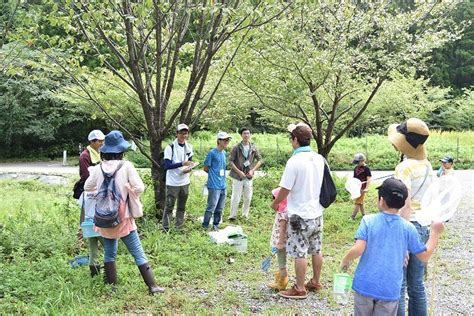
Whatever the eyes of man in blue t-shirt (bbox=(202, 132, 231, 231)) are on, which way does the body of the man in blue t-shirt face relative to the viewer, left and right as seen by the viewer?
facing the viewer and to the right of the viewer

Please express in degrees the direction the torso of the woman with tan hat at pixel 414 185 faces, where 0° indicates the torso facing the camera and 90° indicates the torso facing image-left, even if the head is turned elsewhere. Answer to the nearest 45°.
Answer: approximately 135°

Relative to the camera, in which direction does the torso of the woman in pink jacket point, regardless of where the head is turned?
away from the camera

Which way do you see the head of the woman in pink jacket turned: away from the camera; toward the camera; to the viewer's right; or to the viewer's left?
away from the camera

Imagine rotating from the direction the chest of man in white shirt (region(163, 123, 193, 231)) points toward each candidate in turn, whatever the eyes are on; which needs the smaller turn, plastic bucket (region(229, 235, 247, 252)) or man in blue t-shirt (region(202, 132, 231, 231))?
the plastic bucket

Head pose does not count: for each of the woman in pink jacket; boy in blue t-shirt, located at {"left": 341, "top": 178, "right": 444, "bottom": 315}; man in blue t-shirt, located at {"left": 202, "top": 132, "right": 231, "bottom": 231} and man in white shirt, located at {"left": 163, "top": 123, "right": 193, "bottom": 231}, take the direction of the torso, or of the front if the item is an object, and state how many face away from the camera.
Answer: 2

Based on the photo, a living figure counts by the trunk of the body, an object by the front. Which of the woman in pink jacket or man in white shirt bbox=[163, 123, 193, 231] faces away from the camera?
the woman in pink jacket

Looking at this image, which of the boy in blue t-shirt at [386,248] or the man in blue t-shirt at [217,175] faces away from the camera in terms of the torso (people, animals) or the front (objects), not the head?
the boy in blue t-shirt at [386,248]

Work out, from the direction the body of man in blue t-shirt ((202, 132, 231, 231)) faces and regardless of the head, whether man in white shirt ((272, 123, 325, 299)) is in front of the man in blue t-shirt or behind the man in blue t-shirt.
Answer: in front

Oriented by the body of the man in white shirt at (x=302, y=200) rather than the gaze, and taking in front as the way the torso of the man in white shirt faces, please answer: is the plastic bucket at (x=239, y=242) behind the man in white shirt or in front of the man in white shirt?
in front

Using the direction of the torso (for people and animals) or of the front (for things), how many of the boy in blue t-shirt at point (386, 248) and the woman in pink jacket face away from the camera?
2

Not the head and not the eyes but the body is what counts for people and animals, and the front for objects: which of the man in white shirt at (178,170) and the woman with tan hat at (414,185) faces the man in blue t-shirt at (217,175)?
the woman with tan hat

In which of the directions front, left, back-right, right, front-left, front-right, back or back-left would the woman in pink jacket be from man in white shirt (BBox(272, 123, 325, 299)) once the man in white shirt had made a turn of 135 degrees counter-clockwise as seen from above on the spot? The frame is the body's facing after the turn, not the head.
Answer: right

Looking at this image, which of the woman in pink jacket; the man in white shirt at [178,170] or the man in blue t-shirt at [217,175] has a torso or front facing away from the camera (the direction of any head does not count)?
the woman in pink jacket

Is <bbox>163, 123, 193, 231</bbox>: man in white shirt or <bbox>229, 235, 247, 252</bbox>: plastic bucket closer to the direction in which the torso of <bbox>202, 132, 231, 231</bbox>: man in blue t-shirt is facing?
the plastic bucket

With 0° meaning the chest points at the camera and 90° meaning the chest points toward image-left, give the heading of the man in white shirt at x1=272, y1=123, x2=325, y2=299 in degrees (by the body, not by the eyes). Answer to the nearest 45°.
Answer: approximately 135°

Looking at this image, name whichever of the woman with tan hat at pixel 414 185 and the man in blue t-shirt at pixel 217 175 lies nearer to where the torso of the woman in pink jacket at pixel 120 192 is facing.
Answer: the man in blue t-shirt

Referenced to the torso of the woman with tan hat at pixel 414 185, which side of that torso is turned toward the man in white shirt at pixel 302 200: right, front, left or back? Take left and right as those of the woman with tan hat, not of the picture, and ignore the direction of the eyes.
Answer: front

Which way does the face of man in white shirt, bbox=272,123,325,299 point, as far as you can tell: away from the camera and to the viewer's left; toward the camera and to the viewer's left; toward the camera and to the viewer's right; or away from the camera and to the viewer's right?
away from the camera and to the viewer's left
